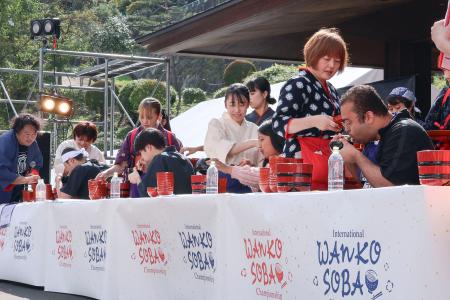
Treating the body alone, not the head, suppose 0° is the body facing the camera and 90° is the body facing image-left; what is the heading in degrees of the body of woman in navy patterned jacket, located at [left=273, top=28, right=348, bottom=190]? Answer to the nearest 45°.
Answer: approximately 315°

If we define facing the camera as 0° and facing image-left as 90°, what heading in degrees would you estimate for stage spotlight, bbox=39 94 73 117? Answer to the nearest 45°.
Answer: approximately 0°

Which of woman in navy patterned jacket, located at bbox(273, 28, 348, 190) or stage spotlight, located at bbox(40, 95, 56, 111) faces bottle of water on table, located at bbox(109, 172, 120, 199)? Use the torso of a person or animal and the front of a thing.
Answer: the stage spotlight

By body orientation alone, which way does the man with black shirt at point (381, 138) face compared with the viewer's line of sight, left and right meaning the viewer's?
facing to the left of the viewer
